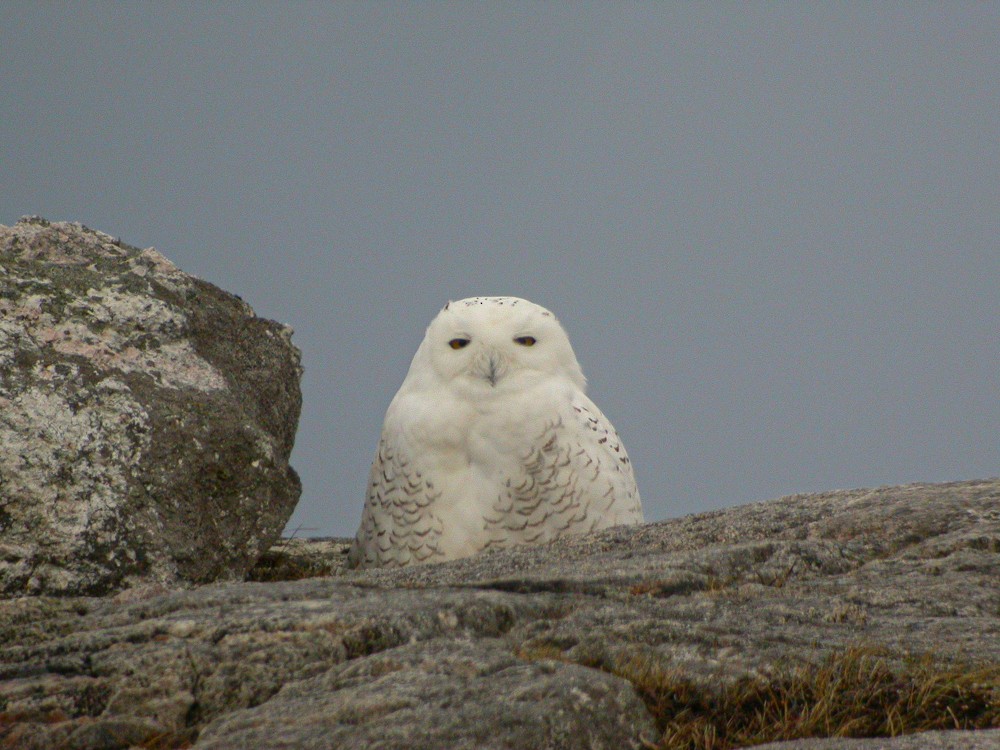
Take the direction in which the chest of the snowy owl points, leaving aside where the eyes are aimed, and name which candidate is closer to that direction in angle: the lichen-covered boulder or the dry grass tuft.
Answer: the dry grass tuft

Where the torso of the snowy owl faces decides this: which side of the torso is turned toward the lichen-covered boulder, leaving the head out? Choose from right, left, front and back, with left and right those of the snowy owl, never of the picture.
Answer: right

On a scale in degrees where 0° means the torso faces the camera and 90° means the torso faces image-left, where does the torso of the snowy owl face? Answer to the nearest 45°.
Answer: approximately 0°

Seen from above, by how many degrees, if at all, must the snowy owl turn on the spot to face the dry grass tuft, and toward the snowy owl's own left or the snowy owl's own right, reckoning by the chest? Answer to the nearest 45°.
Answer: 0° — it already faces it
